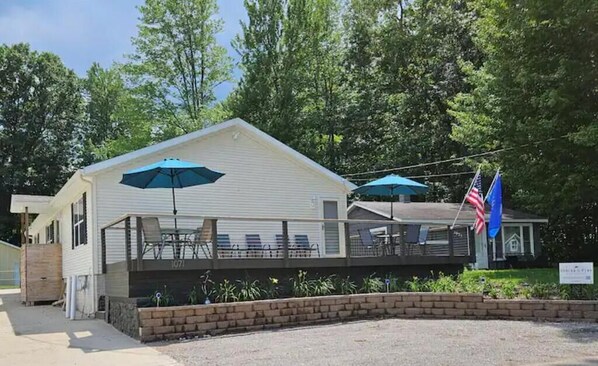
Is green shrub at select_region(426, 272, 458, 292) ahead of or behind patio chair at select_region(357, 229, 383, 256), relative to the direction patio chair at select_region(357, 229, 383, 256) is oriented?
ahead

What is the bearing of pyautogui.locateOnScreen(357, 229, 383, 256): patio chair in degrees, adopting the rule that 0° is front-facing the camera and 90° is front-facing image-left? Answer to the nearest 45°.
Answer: approximately 315°

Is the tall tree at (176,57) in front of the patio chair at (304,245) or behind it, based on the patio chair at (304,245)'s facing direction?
behind

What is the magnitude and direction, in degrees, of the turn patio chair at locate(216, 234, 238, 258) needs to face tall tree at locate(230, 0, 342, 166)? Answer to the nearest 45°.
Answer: approximately 135° to its left

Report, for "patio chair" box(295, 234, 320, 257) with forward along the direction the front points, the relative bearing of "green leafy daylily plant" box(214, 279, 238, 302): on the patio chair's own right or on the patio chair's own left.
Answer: on the patio chair's own right

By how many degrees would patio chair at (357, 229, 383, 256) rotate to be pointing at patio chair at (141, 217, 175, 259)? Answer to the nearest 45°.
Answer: approximately 90° to its right

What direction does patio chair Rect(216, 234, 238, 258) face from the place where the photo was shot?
facing the viewer and to the right of the viewer

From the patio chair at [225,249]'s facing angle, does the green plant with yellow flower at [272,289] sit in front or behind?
in front

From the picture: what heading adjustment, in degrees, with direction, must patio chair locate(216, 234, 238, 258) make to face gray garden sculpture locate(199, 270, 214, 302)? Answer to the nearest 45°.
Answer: approximately 45° to its right

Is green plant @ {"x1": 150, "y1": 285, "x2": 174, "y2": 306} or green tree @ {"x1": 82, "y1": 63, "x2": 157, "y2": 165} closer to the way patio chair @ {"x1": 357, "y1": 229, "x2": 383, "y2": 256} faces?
the green plant
